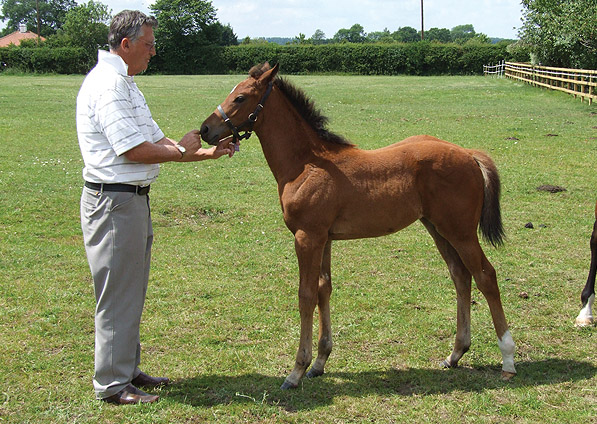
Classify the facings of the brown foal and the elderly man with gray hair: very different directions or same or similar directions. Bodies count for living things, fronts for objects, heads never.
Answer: very different directions

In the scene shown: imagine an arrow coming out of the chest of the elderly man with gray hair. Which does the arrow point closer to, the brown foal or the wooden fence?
the brown foal

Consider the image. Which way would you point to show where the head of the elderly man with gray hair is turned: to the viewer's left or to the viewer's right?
to the viewer's right

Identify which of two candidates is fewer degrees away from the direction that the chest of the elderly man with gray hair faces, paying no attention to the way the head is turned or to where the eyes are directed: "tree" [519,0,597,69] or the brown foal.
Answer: the brown foal

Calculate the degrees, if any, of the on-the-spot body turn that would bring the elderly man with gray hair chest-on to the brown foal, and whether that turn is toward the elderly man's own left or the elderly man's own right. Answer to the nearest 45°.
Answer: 0° — they already face it

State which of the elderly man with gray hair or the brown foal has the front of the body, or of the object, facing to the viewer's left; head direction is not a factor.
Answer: the brown foal

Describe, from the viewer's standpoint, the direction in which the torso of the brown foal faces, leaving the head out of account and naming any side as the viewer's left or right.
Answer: facing to the left of the viewer

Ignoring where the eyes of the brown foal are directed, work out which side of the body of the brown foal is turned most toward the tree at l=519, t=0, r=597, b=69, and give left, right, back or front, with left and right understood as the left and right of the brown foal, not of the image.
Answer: right

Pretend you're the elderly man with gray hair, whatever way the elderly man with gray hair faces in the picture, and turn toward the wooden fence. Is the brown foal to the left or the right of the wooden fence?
right

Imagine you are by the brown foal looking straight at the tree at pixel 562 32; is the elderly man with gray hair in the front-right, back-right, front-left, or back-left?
back-left

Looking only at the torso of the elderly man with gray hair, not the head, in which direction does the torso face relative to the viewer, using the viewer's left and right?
facing to the right of the viewer

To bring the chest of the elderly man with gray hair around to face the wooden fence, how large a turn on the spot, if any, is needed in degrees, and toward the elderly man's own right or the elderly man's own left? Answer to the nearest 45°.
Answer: approximately 45° to the elderly man's own left

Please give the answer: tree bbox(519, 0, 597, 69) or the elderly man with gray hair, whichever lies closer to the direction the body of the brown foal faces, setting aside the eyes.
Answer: the elderly man with gray hair

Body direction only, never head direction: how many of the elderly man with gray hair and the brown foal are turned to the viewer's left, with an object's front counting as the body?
1

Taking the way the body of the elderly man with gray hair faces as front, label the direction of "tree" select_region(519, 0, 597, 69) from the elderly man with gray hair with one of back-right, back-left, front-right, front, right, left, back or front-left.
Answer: front-left
